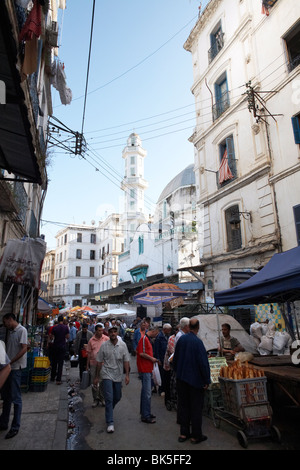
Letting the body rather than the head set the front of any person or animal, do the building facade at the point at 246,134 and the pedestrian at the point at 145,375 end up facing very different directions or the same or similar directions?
very different directions

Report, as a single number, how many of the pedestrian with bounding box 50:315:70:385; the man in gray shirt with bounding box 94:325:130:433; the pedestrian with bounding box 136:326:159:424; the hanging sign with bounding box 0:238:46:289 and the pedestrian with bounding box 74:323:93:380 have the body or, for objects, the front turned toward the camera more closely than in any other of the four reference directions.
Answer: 3

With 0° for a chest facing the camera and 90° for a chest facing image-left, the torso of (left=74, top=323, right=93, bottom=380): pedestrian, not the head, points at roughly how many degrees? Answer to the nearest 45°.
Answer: approximately 0°

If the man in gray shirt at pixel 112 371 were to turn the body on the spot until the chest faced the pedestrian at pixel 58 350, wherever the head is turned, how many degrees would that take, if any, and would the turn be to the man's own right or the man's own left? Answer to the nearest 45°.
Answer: approximately 180°
